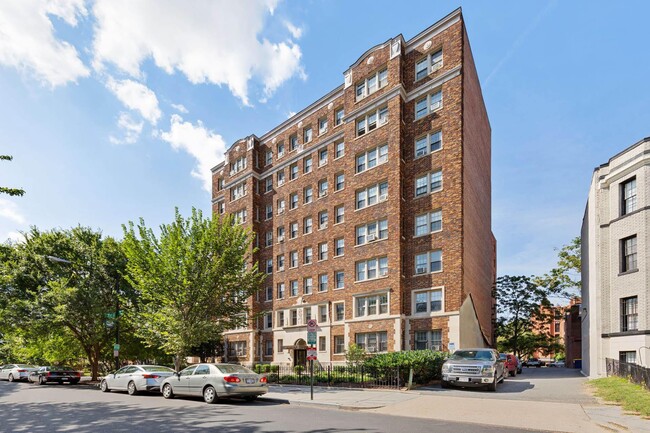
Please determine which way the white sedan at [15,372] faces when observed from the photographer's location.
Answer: facing away from the viewer and to the left of the viewer

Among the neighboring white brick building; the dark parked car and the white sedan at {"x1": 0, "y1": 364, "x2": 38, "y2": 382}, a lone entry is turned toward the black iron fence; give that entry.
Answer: the neighboring white brick building

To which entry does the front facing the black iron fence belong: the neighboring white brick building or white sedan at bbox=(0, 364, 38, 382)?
the neighboring white brick building

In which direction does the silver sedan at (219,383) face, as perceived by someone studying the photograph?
facing away from the viewer and to the left of the viewer

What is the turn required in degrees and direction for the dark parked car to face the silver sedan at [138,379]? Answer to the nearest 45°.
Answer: approximately 135° to its left

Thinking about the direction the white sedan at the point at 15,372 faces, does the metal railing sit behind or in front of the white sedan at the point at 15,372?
behind

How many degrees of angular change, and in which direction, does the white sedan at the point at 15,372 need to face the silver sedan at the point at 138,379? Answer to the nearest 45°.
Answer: approximately 135° to its left

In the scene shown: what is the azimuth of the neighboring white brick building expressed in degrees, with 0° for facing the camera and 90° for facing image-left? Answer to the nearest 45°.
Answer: approximately 45°

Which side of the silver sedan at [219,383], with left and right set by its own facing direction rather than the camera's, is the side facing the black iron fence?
right

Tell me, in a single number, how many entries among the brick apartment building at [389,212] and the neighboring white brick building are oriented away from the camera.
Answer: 0

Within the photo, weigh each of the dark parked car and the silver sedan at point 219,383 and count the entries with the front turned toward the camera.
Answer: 0

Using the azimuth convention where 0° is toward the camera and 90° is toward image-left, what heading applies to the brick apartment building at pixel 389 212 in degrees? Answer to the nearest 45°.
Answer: approximately 45°

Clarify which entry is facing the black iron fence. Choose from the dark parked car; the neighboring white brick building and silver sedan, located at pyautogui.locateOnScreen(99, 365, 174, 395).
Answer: the neighboring white brick building
